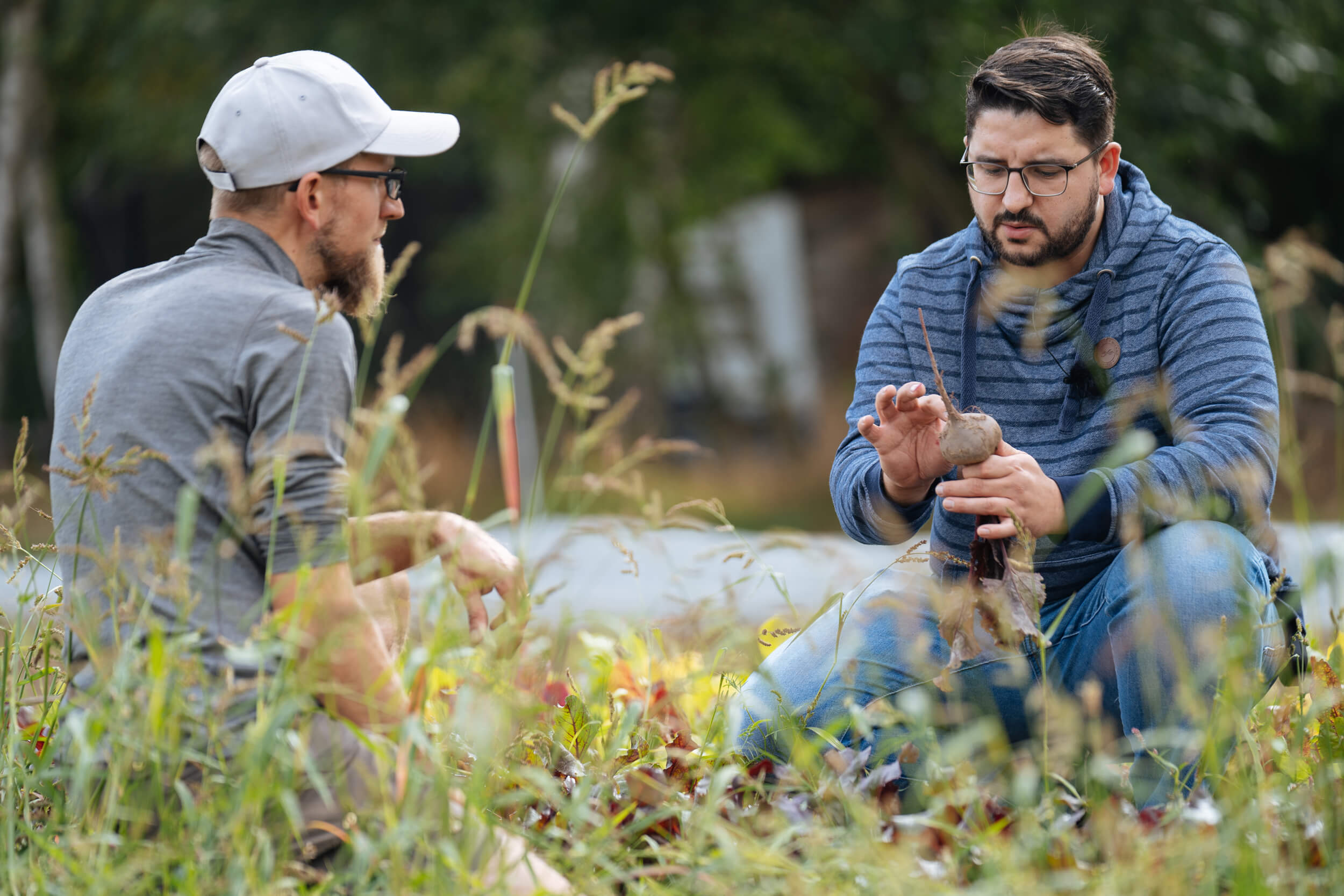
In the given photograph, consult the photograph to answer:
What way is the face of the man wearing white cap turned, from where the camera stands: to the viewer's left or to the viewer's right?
to the viewer's right

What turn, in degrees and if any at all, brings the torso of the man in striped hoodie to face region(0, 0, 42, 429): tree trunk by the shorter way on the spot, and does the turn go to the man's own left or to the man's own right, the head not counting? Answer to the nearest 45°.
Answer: approximately 90° to the man's own right

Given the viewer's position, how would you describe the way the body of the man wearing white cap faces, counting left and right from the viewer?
facing away from the viewer and to the right of the viewer

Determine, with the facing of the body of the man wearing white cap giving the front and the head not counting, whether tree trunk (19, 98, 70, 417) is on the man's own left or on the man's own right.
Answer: on the man's own left

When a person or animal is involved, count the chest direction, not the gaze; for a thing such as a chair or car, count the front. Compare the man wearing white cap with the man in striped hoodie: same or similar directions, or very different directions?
very different directions

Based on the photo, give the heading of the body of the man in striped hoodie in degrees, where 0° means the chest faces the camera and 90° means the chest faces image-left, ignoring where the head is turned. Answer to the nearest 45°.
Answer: approximately 45°

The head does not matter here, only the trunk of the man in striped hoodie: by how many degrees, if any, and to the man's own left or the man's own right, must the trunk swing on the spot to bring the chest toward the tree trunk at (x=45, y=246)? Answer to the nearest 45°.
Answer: approximately 90° to the man's own right
